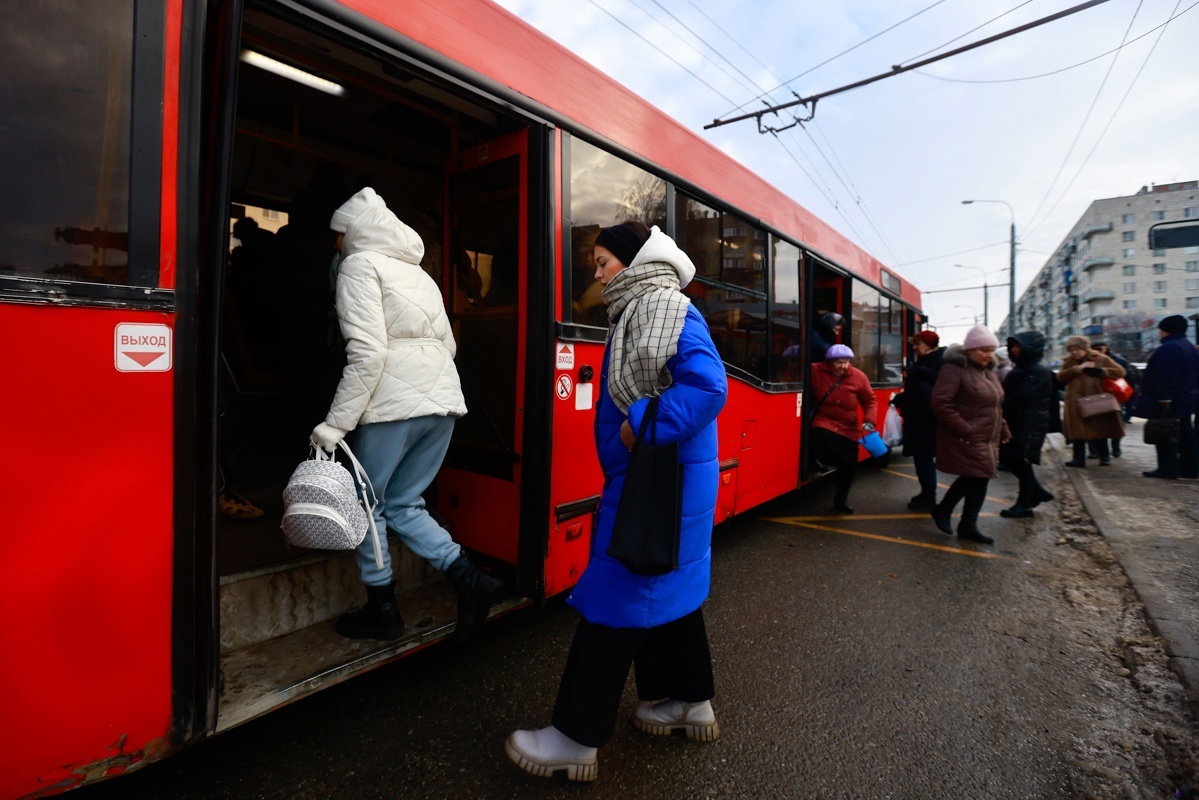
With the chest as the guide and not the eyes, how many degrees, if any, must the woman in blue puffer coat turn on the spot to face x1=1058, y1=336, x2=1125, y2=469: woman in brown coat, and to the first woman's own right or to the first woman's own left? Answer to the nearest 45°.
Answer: approximately 135° to the first woman's own right

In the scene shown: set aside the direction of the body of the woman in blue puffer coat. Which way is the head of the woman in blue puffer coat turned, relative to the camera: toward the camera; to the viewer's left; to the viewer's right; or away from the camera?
to the viewer's left

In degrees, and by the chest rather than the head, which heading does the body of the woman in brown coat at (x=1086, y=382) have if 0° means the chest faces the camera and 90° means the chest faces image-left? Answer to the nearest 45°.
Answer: approximately 45°

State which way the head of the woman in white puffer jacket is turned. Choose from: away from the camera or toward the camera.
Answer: away from the camera

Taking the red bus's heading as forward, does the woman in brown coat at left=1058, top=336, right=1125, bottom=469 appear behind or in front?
in front

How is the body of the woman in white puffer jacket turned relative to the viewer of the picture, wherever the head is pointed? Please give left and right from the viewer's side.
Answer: facing away from the viewer and to the left of the viewer

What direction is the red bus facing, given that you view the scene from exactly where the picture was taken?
facing away from the viewer and to the right of the viewer

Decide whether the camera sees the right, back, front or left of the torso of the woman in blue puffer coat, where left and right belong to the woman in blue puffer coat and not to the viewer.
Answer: left
